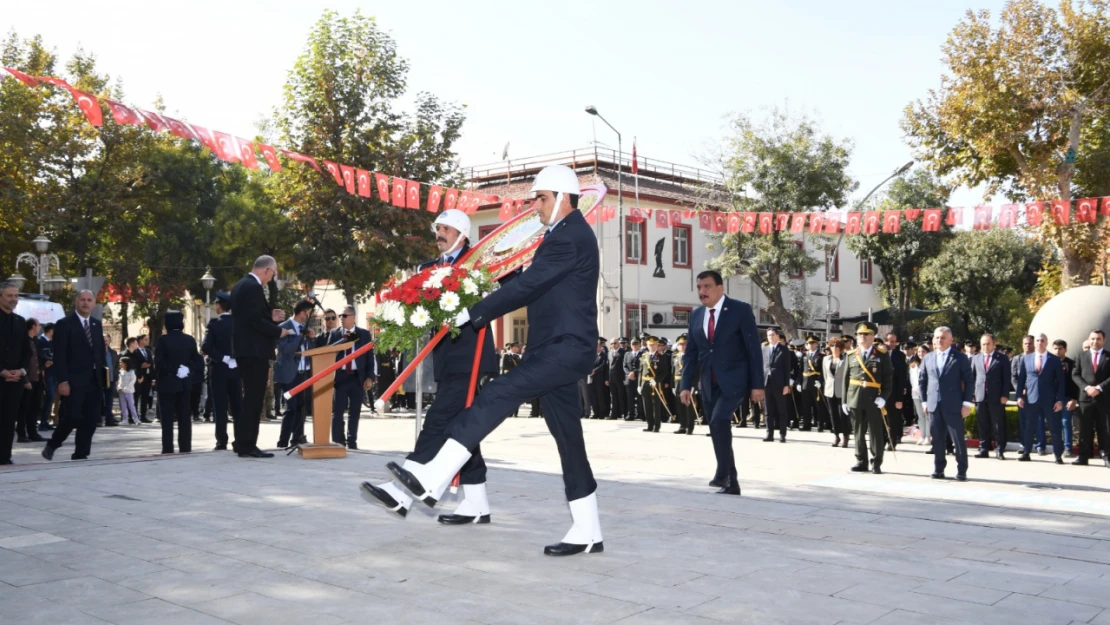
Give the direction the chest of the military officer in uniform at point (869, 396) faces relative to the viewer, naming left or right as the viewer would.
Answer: facing the viewer

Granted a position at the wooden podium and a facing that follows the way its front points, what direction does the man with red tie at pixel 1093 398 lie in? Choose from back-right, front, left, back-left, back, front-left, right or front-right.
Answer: front

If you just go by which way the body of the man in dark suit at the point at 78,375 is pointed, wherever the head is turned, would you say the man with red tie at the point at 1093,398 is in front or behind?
in front

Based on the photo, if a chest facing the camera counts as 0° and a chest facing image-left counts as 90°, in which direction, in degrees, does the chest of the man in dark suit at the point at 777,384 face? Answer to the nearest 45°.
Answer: approximately 45°

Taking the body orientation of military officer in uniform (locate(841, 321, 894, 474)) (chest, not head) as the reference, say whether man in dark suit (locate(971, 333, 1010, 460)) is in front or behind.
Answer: behind

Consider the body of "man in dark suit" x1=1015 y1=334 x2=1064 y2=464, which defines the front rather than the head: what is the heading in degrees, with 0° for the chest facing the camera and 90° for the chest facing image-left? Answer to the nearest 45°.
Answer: approximately 0°

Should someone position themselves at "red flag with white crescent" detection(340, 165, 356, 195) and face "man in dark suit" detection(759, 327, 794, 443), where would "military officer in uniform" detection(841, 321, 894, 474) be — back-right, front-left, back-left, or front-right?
front-right

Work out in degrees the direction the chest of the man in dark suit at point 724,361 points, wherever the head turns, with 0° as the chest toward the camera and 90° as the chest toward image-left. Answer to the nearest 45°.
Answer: approximately 45°

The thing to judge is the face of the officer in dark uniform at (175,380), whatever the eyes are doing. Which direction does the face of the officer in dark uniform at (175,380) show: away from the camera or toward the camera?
away from the camera

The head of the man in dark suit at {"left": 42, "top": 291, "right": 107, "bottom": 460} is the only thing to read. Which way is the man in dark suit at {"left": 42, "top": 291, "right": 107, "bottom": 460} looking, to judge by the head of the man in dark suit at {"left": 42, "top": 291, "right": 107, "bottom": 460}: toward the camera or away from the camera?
toward the camera

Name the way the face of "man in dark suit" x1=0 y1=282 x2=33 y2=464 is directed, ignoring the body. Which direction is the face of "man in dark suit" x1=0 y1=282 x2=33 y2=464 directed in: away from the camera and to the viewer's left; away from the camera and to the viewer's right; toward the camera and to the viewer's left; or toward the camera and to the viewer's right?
toward the camera and to the viewer's right
